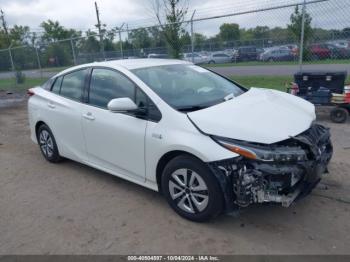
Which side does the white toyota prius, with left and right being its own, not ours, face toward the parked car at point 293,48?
left

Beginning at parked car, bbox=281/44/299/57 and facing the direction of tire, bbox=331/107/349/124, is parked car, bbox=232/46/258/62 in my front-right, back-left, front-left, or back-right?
front-right

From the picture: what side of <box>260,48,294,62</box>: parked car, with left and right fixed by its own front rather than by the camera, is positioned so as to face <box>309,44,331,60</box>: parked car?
back

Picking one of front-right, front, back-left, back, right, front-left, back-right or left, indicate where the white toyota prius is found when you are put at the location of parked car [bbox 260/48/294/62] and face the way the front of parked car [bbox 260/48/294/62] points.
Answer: front-left

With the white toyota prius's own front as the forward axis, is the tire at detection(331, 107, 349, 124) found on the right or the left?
on its left

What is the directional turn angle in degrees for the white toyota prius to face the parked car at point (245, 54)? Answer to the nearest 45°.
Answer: approximately 135° to its left

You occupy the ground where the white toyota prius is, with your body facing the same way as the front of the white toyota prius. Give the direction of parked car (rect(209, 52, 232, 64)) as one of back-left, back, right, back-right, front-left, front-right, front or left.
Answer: back-left

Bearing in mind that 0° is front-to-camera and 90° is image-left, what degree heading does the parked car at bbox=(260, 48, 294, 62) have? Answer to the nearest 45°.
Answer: approximately 45°

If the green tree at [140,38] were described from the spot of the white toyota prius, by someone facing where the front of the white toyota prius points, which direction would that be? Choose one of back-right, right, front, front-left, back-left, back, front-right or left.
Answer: back-left

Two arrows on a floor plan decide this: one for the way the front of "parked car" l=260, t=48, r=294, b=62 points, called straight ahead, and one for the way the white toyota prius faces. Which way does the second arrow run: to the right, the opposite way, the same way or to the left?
to the left

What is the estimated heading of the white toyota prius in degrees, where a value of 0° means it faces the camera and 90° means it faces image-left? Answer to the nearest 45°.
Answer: approximately 315°
